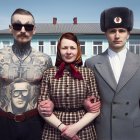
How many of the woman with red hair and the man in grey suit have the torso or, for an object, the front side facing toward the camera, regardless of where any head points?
2

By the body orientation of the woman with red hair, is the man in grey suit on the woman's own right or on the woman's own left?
on the woman's own left

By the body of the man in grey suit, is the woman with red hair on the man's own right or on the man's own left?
on the man's own right

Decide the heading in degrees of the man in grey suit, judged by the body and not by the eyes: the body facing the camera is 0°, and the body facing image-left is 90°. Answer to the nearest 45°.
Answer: approximately 0°

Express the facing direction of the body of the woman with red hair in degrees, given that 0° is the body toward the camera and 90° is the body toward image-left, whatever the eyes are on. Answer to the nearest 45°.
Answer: approximately 0°
